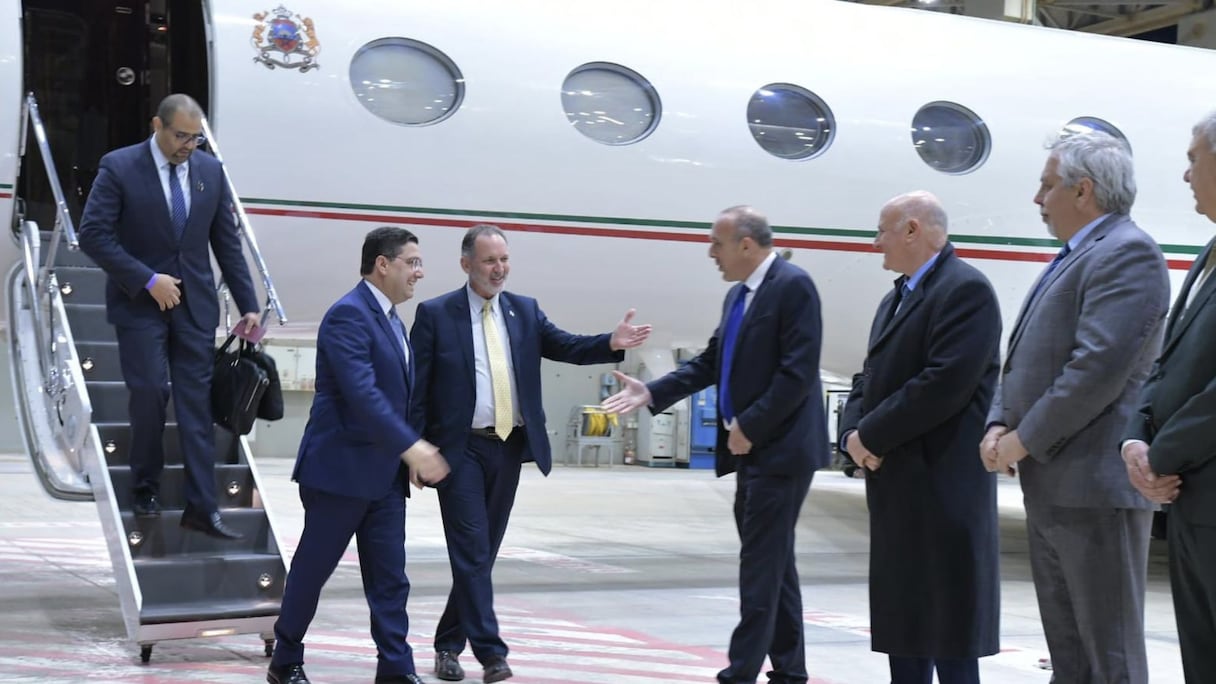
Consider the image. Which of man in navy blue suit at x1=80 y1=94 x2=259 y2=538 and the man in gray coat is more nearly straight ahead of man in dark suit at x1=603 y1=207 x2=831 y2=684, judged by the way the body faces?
the man in navy blue suit

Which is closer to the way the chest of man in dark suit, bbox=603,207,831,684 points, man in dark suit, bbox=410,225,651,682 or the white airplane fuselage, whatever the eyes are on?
the man in dark suit

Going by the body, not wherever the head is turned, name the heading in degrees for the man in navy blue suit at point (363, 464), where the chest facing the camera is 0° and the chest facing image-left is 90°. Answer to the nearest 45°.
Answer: approximately 270°

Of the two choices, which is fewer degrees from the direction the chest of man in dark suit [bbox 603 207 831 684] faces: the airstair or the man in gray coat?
the airstair

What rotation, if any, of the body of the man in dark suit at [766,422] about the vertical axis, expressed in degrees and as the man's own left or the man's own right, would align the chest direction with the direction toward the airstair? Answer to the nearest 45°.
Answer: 0° — they already face it

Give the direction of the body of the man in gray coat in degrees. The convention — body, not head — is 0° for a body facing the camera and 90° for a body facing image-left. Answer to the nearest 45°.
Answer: approximately 90°

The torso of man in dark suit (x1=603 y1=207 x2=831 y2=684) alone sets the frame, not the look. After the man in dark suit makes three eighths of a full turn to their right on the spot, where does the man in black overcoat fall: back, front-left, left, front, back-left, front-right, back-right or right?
right

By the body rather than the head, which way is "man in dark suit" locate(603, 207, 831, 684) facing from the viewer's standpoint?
to the viewer's left

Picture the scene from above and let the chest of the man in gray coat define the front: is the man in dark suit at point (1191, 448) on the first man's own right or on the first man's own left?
on the first man's own left

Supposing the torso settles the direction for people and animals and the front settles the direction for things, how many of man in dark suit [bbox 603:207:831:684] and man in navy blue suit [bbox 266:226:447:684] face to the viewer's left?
1

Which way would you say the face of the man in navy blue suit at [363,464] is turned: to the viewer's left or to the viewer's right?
to the viewer's right
